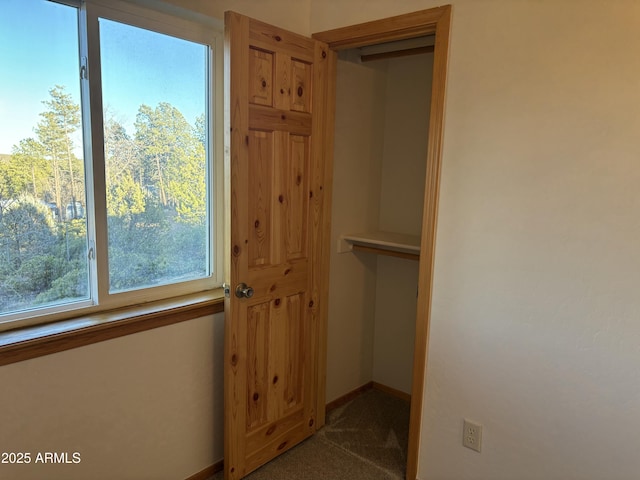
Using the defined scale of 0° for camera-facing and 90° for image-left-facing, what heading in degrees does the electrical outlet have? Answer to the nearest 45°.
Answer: approximately 45°

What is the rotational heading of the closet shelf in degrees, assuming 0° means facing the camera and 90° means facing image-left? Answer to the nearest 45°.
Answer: approximately 45°

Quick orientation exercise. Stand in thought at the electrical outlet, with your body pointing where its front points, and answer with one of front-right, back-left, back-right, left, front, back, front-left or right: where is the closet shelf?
right

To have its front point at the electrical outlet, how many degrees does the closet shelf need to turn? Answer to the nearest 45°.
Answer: approximately 90° to its left

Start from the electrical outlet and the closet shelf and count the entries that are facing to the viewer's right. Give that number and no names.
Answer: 0

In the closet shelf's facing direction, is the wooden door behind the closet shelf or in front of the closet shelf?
in front

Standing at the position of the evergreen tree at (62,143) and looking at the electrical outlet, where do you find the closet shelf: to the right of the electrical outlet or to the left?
left
